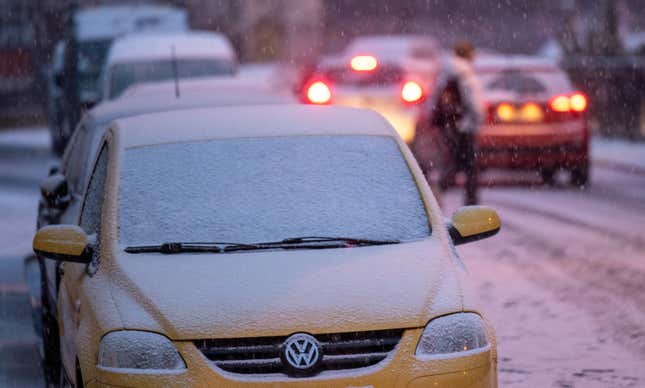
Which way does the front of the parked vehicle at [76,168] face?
toward the camera

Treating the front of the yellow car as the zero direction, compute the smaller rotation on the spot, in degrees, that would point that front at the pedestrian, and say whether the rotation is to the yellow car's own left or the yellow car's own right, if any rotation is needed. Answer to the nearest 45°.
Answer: approximately 180°

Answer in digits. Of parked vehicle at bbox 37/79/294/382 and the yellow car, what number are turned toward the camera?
2

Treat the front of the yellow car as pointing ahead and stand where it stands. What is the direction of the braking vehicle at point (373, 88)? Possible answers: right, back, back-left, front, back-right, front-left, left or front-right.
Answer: back

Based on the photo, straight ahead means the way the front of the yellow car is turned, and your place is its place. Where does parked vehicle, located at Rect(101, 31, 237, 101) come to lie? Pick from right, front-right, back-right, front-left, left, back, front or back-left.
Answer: back

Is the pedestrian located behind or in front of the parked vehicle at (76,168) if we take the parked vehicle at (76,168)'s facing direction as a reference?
behind

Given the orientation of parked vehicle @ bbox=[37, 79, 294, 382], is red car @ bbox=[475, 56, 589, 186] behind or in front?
behind

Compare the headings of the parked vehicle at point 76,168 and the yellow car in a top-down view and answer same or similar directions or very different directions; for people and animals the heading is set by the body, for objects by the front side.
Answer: same or similar directions

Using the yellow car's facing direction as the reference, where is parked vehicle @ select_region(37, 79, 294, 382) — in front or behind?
behind

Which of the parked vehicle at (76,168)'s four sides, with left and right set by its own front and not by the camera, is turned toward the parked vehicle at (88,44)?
back

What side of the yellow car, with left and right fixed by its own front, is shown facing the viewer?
front
